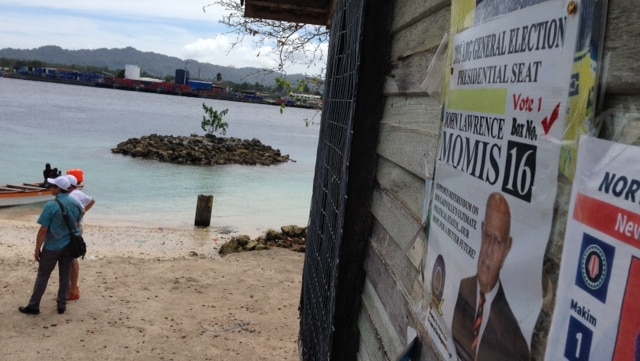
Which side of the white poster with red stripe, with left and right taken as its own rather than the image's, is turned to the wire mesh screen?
right

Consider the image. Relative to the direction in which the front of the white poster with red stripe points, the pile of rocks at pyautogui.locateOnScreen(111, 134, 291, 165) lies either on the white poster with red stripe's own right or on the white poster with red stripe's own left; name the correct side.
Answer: on the white poster with red stripe's own right

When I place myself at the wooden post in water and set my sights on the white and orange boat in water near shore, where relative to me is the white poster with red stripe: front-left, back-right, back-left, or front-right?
back-left

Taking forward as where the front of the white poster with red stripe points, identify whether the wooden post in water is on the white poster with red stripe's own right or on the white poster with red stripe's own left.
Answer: on the white poster with red stripe's own right

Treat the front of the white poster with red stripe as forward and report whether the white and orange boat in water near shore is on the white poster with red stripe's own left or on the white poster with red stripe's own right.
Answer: on the white poster with red stripe's own right

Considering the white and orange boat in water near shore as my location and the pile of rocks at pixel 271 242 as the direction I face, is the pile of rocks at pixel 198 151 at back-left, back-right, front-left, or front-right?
back-left

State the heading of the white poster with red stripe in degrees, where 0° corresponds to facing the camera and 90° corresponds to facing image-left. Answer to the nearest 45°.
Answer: approximately 45°

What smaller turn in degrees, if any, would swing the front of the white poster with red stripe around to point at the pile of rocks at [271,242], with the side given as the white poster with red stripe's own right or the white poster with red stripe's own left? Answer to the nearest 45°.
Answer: approximately 90° to the white poster with red stripe's own right
